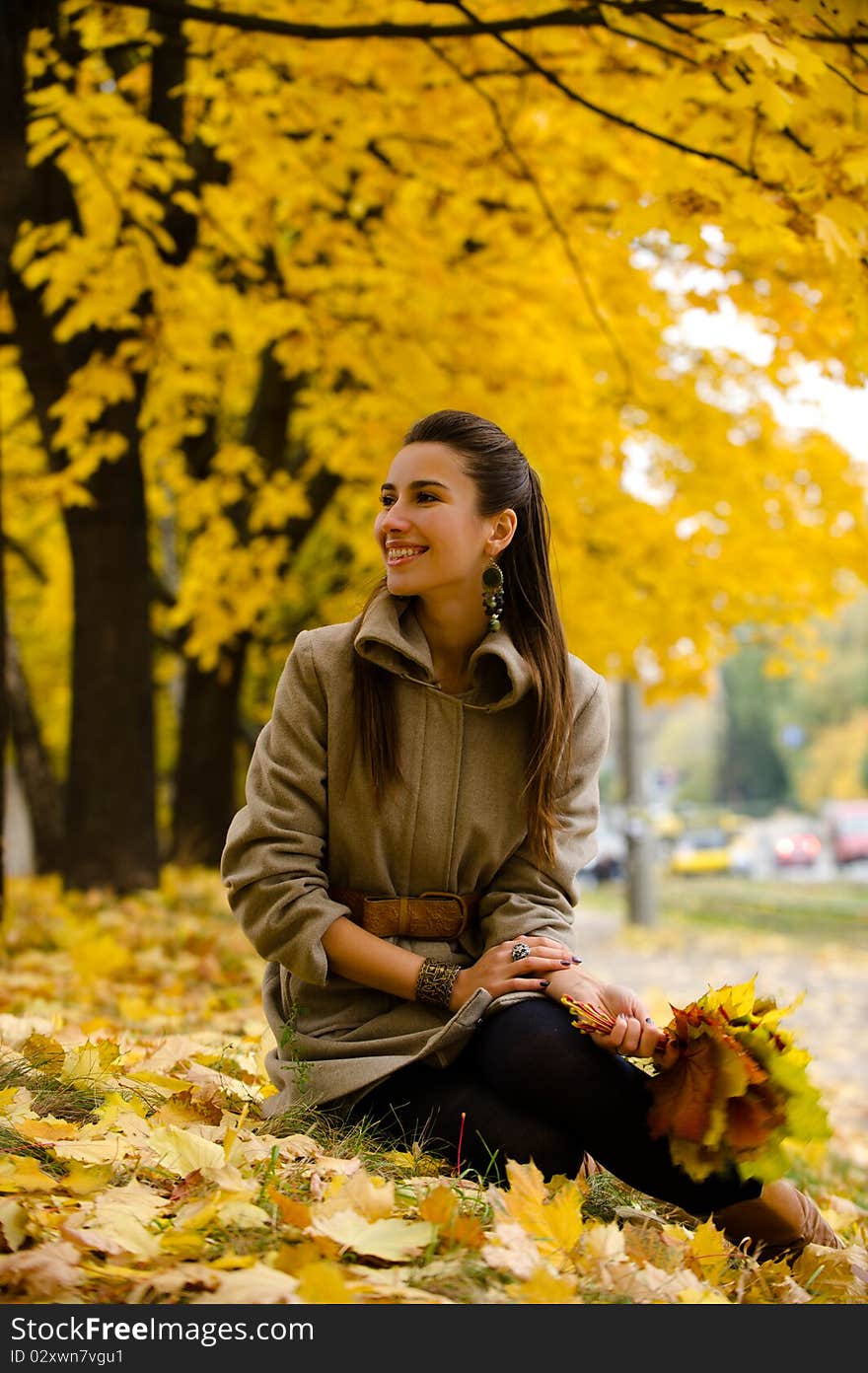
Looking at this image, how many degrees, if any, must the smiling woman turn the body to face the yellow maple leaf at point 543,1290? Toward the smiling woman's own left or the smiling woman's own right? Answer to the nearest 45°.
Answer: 0° — they already face it

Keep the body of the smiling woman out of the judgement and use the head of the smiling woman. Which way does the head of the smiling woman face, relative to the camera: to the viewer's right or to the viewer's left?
to the viewer's left

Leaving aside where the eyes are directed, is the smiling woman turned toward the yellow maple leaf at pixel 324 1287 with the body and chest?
yes

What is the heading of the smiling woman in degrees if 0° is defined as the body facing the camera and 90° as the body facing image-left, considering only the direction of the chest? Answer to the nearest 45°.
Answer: approximately 0°

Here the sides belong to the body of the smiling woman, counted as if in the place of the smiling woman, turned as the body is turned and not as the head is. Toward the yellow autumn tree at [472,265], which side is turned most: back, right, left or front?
back
